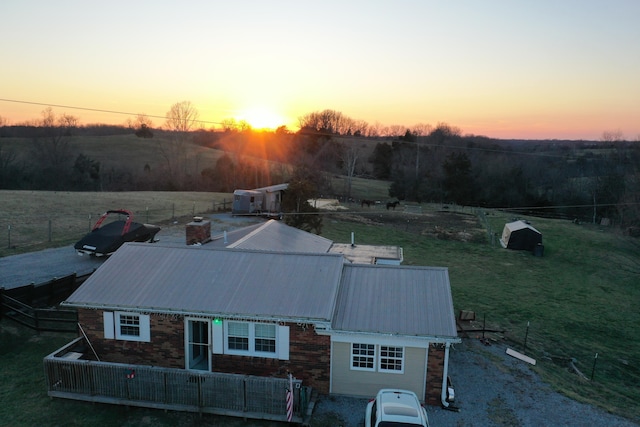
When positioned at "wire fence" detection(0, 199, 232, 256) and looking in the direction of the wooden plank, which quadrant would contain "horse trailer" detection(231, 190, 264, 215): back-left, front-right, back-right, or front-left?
front-left

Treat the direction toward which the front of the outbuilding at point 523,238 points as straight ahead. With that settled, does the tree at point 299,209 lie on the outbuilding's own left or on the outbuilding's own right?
on the outbuilding's own right

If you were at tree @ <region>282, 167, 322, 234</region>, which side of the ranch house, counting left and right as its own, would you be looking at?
back

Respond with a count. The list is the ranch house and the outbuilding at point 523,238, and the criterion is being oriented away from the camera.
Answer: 0

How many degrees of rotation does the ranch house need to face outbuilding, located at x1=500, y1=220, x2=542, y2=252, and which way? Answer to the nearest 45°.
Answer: approximately 135° to its left

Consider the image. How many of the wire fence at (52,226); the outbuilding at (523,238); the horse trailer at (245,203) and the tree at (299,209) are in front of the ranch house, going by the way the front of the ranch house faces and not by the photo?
0

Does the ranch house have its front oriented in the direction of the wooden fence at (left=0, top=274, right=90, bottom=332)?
no

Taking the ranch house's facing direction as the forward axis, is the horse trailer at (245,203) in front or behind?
behind

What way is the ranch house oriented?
toward the camera

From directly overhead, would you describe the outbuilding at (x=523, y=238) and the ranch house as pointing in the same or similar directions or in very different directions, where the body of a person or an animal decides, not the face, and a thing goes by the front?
same or similar directions

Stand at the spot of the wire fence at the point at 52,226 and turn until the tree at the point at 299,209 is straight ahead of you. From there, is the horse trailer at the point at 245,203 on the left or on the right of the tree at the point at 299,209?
left

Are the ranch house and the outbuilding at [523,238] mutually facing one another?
no
